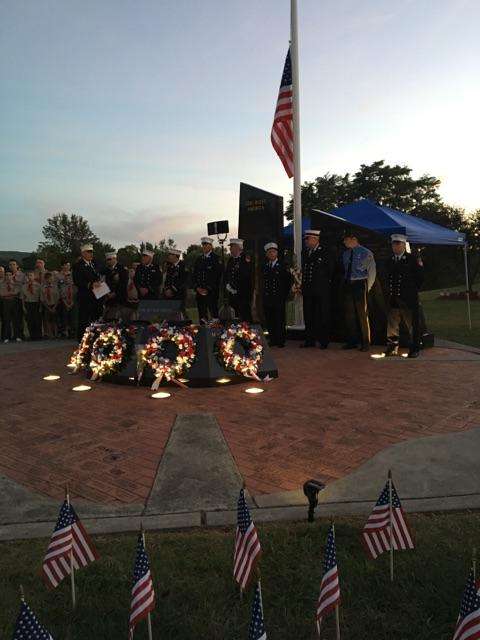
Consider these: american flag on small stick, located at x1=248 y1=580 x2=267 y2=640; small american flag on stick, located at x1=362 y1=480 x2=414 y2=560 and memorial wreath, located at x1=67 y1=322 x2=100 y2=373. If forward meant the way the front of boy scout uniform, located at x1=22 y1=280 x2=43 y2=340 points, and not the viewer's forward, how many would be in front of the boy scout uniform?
3

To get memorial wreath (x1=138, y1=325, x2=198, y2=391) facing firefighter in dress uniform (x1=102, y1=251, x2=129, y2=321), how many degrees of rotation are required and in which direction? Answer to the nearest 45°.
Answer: approximately 180°

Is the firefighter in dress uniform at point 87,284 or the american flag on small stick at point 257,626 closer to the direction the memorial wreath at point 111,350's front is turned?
the american flag on small stick

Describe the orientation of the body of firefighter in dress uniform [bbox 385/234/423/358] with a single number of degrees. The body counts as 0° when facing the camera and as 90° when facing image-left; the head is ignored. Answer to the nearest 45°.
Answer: approximately 45°

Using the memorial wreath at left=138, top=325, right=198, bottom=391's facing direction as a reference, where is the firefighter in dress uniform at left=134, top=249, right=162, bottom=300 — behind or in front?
behind

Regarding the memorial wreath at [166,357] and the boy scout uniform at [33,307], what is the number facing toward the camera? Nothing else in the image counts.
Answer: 2

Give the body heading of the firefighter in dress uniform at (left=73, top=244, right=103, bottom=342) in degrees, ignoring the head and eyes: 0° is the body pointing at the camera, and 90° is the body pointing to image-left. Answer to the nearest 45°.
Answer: approximately 315°
